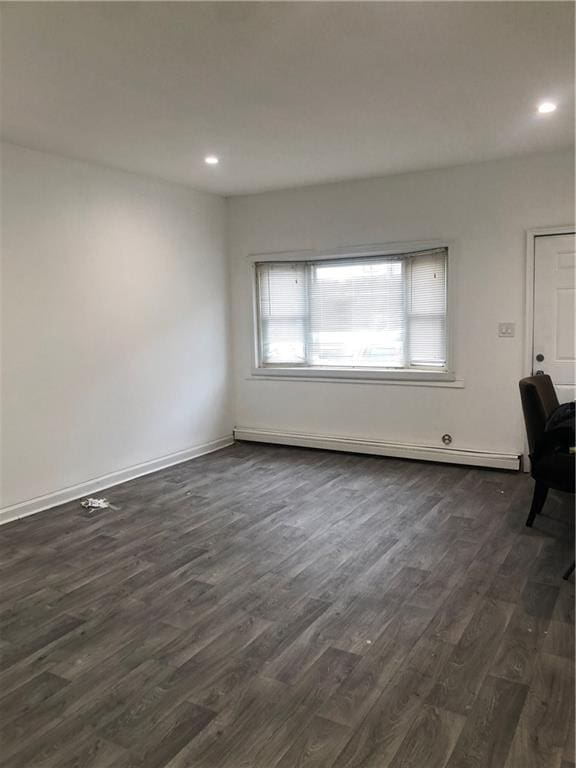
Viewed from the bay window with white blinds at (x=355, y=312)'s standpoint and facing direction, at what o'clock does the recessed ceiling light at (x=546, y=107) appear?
The recessed ceiling light is roughly at 11 o'clock from the bay window with white blinds.

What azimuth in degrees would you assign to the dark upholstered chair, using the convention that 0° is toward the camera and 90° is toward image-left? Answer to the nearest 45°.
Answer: approximately 315°

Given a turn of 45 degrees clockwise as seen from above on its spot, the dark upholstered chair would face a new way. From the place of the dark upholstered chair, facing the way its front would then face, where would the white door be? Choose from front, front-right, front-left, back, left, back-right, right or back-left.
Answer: back

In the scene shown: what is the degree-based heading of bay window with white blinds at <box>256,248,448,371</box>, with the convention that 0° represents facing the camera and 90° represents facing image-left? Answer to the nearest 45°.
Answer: approximately 0°

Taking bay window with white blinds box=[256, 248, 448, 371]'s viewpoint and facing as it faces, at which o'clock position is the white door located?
The white door is roughly at 10 o'clock from the bay window with white blinds.

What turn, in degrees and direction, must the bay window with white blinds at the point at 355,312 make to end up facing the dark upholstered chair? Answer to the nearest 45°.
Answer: approximately 45° to its left

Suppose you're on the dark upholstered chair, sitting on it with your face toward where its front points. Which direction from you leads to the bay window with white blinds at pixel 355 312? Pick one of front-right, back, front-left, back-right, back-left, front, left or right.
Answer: back
